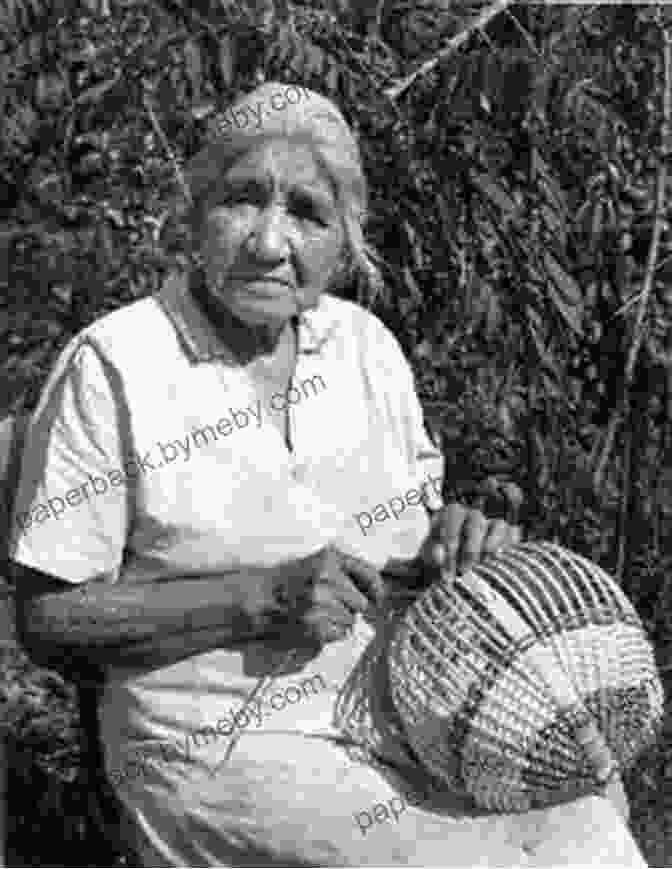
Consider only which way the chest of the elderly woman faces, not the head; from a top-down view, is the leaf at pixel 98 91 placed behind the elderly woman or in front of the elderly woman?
behind

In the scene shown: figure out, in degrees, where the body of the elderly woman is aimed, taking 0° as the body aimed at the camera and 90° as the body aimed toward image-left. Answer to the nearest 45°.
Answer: approximately 315°

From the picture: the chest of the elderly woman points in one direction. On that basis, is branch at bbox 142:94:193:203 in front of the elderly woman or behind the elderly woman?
behind

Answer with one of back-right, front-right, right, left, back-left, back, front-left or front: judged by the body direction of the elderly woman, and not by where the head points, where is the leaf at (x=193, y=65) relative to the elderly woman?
back-left

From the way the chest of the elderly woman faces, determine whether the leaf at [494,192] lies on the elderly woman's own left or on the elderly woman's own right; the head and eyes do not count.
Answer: on the elderly woman's own left

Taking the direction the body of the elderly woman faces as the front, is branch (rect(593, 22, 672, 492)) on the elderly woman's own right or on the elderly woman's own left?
on the elderly woman's own left

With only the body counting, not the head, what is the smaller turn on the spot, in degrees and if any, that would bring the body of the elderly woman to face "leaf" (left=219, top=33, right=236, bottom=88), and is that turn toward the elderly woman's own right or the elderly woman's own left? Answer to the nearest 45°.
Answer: approximately 135° to the elderly woman's own left

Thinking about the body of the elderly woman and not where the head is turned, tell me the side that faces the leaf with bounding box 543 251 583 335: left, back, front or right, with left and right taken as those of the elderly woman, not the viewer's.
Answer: left

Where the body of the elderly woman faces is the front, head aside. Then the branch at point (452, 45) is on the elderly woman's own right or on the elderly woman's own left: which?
on the elderly woman's own left
